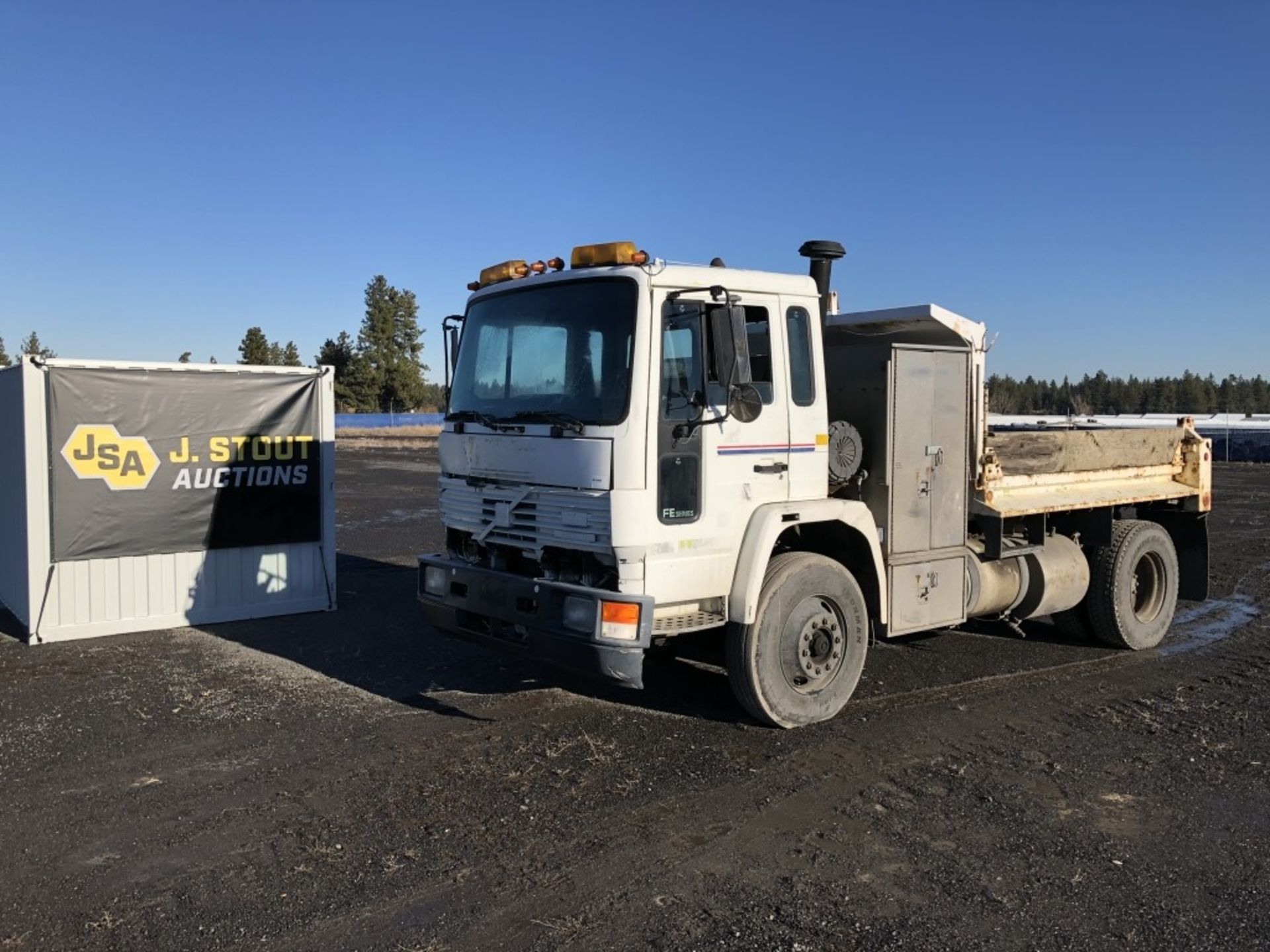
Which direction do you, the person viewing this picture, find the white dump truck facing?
facing the viewer and to the left of the viewer

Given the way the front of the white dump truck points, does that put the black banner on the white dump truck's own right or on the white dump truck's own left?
on the white dump truck's own right
